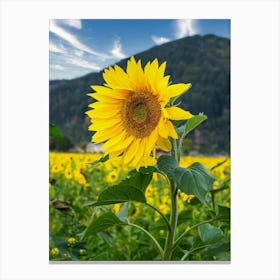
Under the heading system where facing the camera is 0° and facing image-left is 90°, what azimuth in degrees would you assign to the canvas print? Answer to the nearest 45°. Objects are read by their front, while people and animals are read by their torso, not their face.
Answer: approximately 0°
